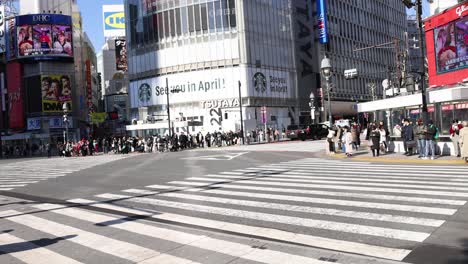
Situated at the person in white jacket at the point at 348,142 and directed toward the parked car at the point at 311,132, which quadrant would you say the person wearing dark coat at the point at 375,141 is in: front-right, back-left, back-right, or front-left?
back-right

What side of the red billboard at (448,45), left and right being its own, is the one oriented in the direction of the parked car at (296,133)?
right

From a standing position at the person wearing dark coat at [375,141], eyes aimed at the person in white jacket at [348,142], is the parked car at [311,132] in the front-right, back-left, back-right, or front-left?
front-right

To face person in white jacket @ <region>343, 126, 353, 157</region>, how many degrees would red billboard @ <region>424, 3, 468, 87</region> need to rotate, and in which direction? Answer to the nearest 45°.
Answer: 0° — it already faces them

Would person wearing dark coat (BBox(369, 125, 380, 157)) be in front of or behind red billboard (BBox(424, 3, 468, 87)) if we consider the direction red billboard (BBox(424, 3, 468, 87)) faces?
in front

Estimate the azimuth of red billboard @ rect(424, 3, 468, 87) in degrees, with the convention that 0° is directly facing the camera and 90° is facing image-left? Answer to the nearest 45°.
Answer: approximately 45°

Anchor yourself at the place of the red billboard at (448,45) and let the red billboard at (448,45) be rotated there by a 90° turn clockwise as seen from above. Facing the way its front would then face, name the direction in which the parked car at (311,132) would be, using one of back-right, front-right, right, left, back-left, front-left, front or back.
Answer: front

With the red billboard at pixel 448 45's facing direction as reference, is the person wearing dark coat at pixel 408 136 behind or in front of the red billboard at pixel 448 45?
in front

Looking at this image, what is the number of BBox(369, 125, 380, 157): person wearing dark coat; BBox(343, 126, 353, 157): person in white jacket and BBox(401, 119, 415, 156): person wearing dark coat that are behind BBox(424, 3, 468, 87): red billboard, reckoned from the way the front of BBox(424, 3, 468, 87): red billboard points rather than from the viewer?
0
